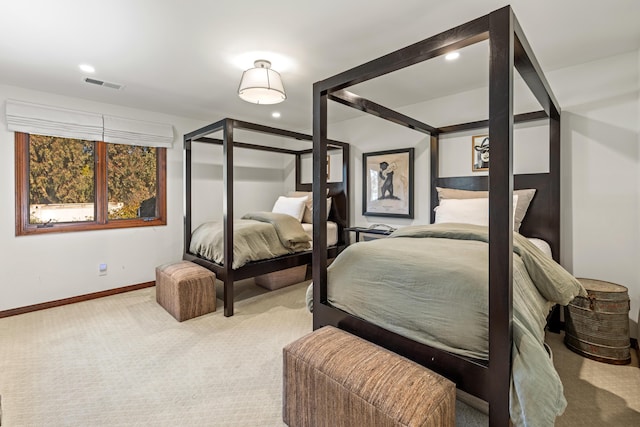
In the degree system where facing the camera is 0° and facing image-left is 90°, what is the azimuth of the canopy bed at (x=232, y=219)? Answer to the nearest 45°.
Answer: approximately 45°

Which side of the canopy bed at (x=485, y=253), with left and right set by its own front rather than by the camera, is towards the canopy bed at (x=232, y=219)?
right

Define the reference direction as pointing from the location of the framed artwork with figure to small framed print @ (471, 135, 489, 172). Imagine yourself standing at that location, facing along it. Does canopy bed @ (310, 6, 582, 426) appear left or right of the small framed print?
right

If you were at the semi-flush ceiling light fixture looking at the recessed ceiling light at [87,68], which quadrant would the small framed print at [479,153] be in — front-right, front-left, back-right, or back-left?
back-right

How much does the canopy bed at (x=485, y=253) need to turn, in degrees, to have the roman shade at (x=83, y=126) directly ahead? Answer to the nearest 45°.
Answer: approximately 45° to its right

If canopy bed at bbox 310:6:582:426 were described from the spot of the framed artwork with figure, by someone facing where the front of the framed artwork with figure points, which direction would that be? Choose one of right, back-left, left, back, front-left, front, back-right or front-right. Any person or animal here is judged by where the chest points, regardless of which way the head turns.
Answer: front-left

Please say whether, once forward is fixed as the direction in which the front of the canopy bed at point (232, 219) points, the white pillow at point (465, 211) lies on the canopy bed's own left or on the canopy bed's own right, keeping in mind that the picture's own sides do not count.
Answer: on the canopy bed's own left

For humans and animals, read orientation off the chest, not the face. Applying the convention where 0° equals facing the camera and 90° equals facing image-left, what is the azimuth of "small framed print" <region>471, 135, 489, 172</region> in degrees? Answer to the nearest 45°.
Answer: approximately 45°

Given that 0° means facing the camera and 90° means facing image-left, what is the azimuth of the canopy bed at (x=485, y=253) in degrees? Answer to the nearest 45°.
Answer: approximately 45°
